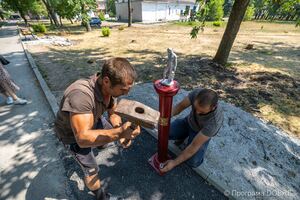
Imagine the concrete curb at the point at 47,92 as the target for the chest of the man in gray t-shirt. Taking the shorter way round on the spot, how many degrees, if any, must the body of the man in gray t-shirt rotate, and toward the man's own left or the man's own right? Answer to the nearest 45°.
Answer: approximately 45° to the man's own right

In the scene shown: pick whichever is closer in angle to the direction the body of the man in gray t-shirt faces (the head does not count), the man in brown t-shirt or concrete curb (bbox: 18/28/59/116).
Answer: the man in brown t-shirt

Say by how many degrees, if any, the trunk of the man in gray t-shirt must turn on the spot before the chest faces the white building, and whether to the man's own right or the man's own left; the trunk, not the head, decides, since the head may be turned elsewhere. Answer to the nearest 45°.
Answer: approximately 135° to the man's own right

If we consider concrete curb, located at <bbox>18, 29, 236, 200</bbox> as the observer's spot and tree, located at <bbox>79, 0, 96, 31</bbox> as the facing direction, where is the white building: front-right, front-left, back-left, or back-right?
front-right

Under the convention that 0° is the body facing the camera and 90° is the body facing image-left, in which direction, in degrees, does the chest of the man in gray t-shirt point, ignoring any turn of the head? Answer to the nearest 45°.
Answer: approximately 45°

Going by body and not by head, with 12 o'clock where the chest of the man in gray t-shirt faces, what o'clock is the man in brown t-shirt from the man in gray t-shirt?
The man in brown t-shirt is roughly at 12 o'clock from the man in gray t-shirt.

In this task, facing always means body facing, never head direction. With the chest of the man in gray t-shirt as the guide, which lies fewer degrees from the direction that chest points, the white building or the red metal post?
the red metal post

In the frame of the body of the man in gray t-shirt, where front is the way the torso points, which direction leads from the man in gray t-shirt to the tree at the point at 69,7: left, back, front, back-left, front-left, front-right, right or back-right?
right

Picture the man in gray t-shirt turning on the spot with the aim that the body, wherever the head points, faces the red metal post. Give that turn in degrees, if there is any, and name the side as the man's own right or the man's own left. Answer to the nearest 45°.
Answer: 0° — they already face it

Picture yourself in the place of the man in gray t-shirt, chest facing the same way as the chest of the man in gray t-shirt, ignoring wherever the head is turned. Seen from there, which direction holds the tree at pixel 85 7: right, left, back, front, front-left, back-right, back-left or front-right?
right
